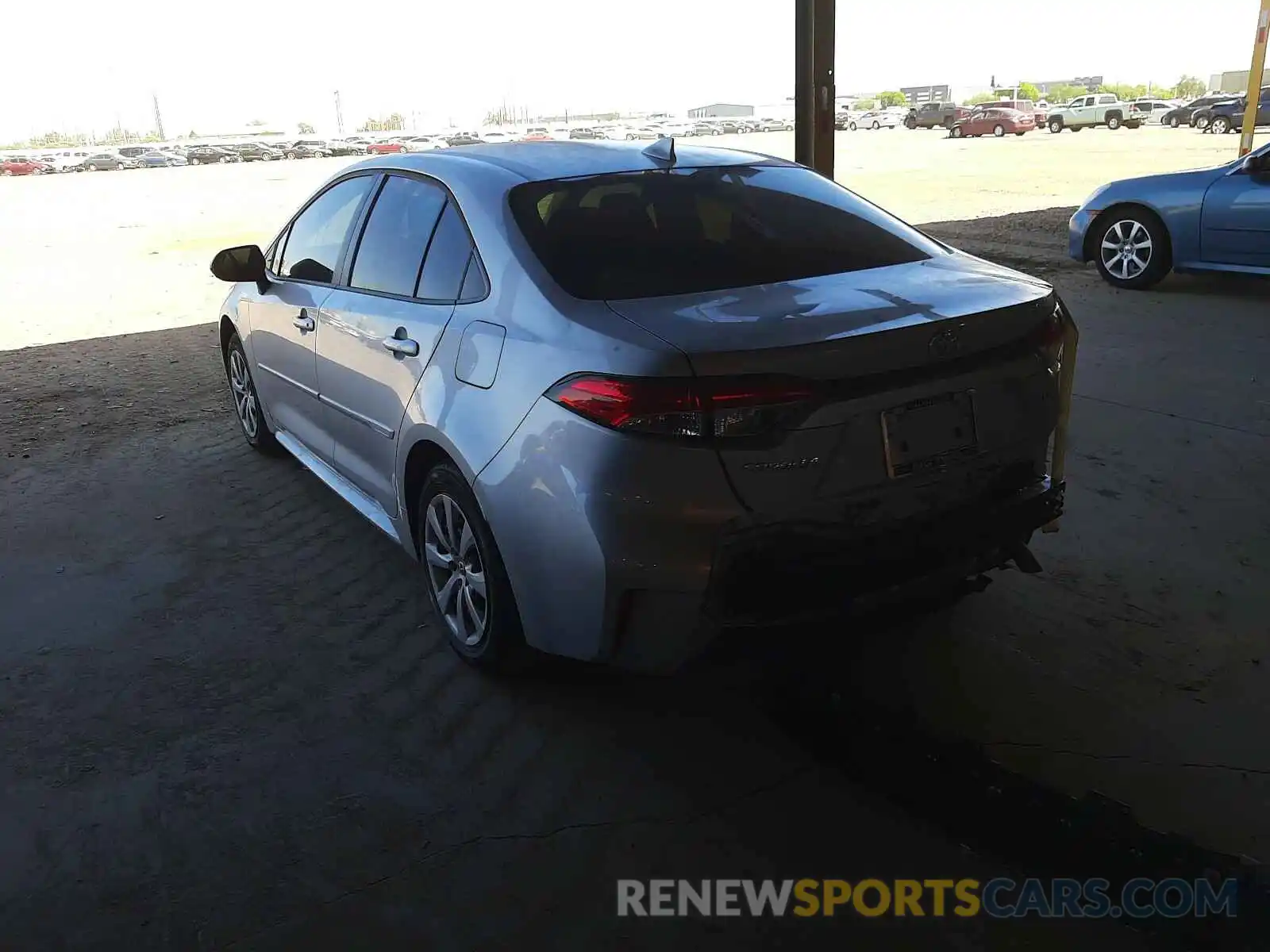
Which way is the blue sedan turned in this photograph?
to the viewer's left

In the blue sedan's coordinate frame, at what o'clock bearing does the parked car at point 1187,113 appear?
The parked car is roughly at 3 o'clock from the blue sedan.

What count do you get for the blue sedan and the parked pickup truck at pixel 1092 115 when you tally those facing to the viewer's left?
2

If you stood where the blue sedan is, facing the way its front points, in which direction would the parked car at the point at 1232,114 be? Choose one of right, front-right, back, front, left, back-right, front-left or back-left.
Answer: right

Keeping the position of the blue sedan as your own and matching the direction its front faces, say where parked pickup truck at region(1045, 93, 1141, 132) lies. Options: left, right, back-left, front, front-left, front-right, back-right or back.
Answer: right

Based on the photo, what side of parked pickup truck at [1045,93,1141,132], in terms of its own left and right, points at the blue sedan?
left

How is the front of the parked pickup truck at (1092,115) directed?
to the viewer's left

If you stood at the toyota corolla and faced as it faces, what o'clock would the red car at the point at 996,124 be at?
The red car is roughly at 2 o'clock from the toyota corolla.

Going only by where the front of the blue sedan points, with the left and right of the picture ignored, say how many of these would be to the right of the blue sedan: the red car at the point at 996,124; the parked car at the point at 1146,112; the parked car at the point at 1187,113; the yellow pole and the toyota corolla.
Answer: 4

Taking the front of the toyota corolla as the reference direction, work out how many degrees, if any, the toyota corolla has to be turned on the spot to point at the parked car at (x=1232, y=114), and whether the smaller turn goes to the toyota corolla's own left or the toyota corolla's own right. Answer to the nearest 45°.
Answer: approximately 90° to the toyota corolla's own right

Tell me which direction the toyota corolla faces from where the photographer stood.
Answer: facing away from the viewer and to the left of the viewer
